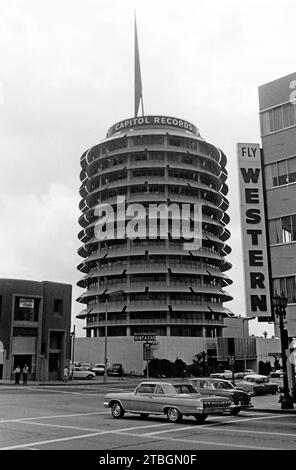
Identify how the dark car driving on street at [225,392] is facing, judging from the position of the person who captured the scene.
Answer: facing the viewer and to the right of the viewer

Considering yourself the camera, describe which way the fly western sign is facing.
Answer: facing the viewer

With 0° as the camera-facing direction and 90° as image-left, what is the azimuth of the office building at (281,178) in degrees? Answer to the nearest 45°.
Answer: approximately 45°
